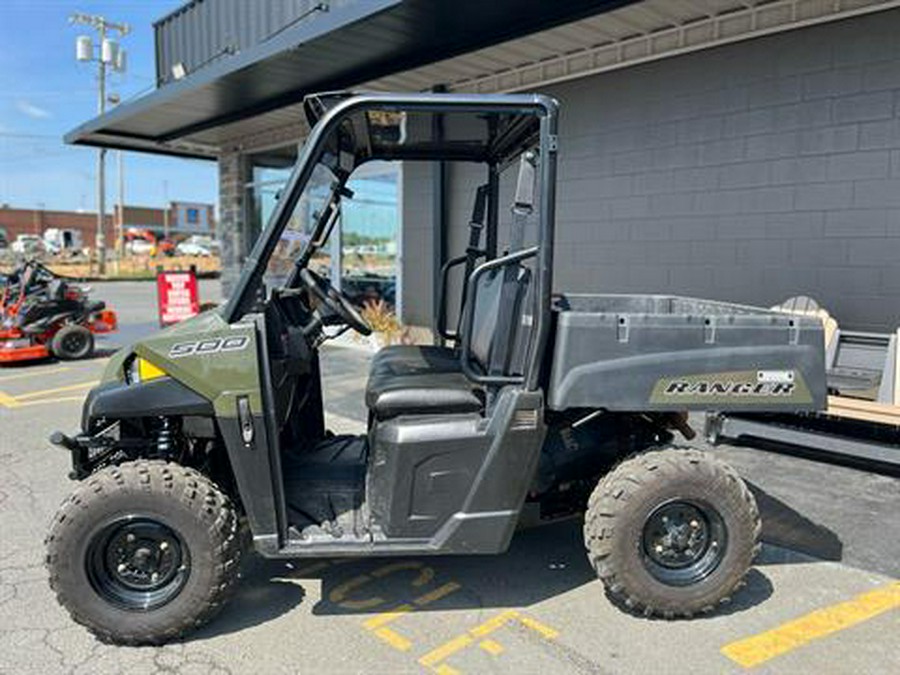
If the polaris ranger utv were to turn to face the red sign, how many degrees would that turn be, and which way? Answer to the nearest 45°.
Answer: approximately 45° to its right

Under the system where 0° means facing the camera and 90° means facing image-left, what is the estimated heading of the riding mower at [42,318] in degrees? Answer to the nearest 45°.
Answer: approximately 90°

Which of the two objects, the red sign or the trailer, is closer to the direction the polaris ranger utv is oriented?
the red sign

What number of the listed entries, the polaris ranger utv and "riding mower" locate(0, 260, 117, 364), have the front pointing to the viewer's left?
2

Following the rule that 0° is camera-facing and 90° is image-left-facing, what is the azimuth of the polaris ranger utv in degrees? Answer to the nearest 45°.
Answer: approximately 90°

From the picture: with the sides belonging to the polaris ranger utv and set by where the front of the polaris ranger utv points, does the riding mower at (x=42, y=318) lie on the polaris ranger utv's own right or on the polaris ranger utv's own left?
on the polaris ranger utv's own right

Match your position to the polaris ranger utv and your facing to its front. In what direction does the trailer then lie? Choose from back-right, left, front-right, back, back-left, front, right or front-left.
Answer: back-right
